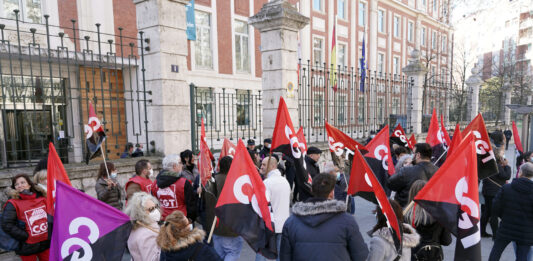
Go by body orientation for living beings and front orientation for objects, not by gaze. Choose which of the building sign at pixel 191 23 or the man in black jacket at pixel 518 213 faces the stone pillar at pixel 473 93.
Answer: the man in black jacket

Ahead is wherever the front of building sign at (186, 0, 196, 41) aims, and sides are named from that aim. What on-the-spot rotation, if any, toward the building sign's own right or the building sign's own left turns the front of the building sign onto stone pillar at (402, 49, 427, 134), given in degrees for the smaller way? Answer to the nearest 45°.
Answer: approximately 90° to the building sign's own left

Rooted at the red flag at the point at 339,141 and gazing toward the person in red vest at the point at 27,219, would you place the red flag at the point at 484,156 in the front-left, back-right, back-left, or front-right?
back-left

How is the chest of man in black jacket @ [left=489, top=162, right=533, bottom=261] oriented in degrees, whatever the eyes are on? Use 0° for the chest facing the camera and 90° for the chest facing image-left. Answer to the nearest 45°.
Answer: approximately 180°

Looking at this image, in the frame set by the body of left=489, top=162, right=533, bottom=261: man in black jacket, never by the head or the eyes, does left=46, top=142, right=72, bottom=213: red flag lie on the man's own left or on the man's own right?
on the man's own left

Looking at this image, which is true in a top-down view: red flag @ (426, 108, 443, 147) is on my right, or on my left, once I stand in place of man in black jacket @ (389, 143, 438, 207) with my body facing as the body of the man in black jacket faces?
on my right

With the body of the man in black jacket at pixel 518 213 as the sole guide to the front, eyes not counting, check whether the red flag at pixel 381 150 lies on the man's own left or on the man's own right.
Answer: on the man's own left
